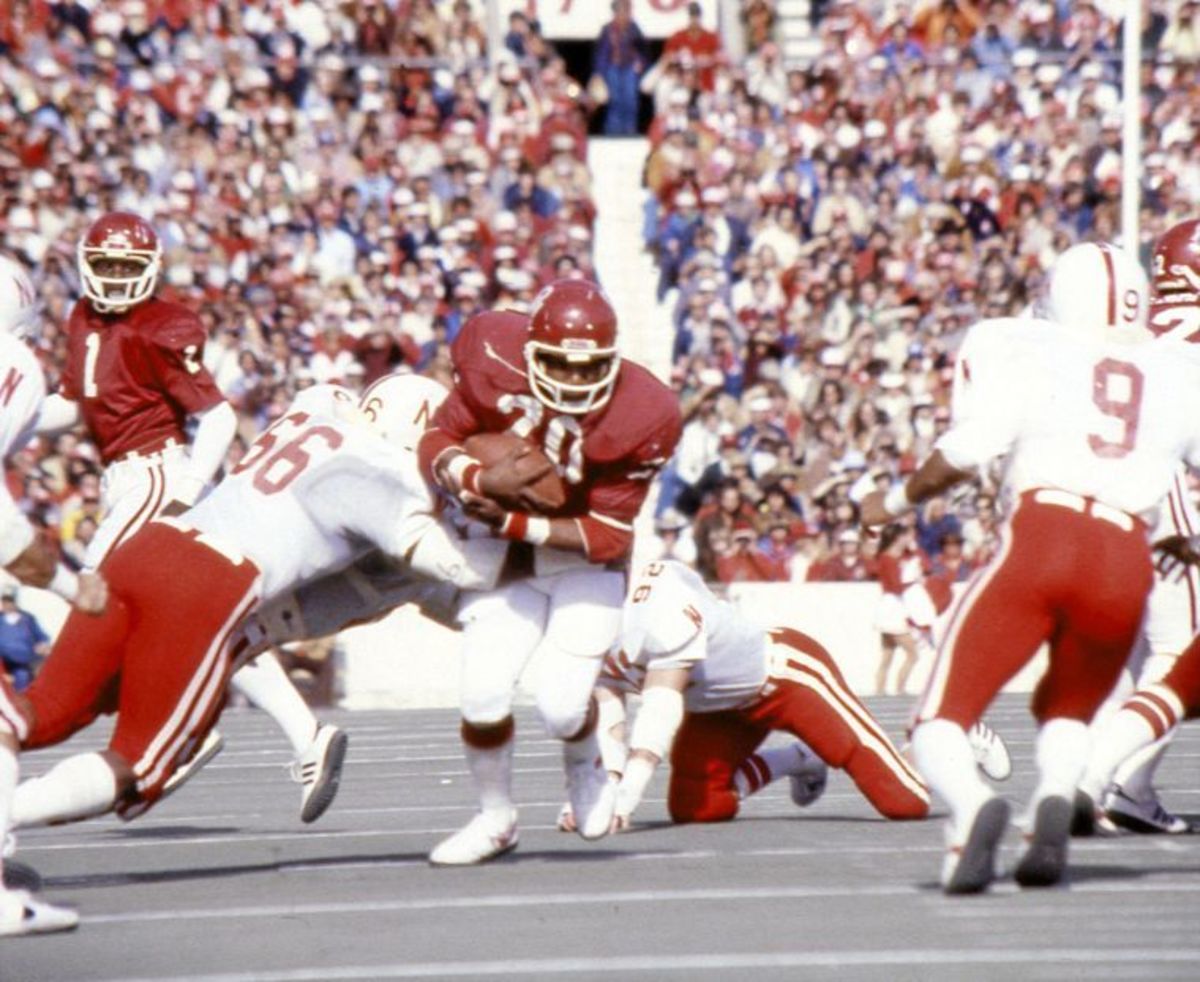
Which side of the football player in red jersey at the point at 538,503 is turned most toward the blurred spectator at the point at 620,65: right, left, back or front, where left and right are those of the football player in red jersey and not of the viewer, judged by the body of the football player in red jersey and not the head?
back

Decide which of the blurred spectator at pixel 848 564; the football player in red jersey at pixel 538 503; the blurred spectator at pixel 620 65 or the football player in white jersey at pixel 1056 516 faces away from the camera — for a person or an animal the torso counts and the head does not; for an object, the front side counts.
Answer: the football player in white jersey

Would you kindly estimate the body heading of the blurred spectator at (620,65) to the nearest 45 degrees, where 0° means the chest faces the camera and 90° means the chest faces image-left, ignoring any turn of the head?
approximately 0°

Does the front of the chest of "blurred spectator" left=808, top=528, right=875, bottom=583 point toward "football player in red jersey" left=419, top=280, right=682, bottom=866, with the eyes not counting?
yes

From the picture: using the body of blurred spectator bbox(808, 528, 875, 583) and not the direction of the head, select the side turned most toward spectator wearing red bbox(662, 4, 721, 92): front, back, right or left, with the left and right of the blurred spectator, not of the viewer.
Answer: back

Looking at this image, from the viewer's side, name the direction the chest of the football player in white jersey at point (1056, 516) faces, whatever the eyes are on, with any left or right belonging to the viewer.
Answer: facing away from the viewer

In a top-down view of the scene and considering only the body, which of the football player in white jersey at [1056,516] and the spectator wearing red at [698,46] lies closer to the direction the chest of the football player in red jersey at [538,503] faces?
the football player in white jersey

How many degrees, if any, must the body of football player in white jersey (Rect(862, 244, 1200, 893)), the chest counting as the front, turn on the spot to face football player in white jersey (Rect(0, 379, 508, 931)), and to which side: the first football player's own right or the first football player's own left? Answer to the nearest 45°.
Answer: approximately 90° to the first football player's own left

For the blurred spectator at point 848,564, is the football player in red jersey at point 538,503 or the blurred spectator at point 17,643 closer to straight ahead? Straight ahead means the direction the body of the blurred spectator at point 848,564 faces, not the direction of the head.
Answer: the football player in red jersey

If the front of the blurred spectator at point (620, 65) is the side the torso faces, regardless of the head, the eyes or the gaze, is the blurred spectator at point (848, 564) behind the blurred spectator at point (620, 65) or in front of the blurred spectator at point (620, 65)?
in front

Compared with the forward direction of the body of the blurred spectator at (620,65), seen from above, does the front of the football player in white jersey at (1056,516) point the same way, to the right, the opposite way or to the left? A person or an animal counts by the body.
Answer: the opposite way
